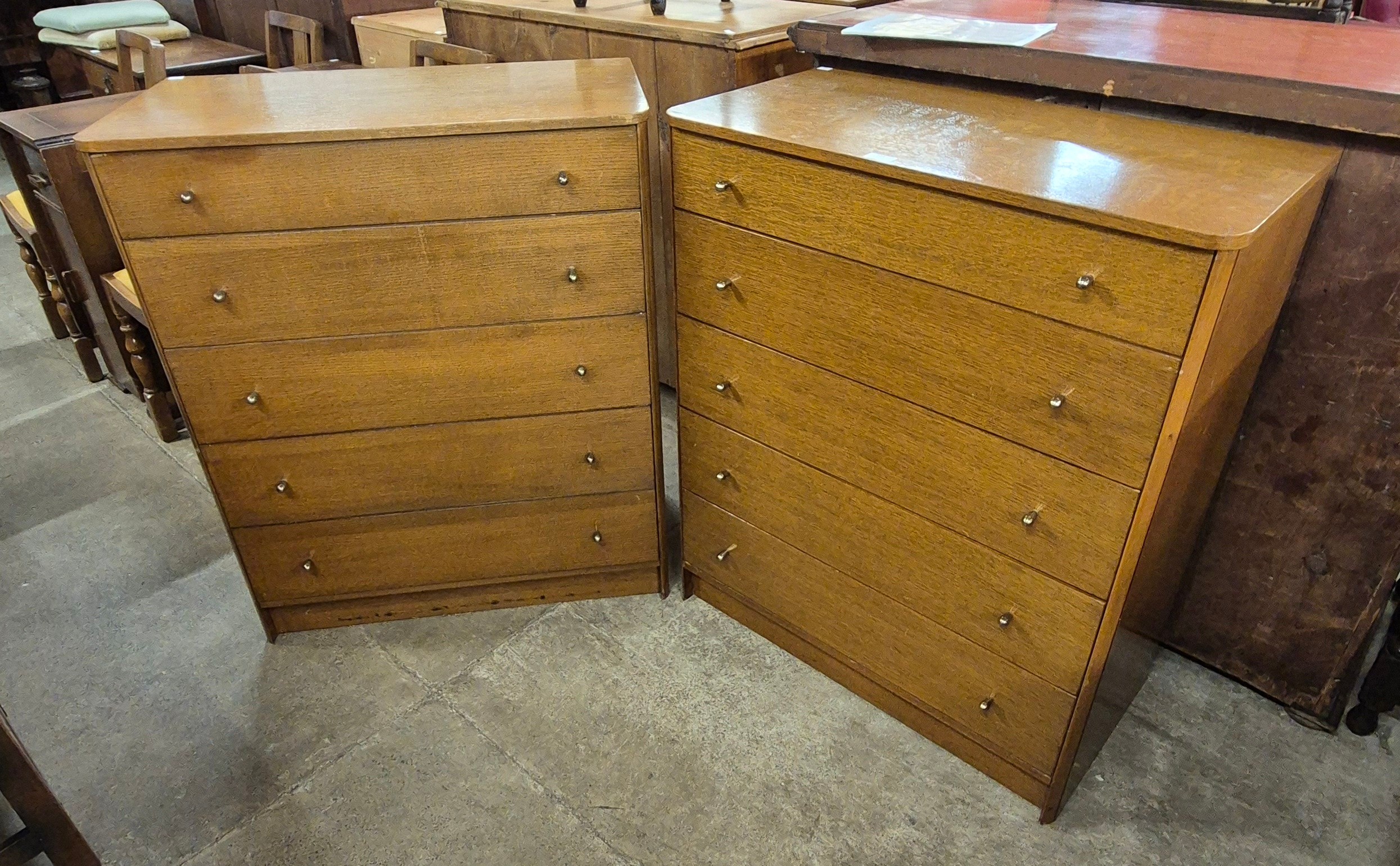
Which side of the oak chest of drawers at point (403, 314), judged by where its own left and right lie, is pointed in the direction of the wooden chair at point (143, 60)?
back

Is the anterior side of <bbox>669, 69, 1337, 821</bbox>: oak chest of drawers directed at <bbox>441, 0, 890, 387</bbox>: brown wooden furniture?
no

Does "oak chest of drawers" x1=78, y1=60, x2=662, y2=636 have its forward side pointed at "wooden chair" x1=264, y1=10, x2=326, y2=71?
no

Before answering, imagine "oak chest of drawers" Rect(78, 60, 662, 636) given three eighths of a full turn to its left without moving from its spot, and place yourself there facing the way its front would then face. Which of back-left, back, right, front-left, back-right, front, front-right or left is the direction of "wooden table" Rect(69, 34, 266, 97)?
front-left

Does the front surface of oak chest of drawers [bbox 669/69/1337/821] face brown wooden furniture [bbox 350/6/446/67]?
no

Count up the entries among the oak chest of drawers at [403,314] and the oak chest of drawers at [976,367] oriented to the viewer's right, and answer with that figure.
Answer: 0

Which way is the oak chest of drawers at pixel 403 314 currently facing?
toward the camera

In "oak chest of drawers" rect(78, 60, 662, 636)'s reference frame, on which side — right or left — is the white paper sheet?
on its left

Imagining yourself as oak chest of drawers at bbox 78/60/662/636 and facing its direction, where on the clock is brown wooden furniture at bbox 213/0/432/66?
The brown wooden furniture is roughly at 6 o'clock from the oak chest of drawers.

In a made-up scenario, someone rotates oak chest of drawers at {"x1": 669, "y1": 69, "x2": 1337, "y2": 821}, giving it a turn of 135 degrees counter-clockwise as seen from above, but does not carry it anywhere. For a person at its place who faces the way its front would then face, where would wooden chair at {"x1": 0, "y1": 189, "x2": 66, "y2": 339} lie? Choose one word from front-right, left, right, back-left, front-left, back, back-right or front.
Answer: back

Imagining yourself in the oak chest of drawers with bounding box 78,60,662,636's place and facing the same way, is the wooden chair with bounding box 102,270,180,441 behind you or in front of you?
behind

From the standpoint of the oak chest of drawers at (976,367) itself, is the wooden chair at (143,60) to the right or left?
on its right

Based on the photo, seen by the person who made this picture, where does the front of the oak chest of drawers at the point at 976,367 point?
facing the viewer and to the left of the viewer

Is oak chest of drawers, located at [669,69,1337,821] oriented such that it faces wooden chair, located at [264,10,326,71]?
no

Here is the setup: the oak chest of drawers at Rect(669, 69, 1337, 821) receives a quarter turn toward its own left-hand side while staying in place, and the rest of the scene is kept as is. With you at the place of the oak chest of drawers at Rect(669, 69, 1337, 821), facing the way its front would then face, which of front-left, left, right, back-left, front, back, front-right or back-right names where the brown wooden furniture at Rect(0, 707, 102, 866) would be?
right

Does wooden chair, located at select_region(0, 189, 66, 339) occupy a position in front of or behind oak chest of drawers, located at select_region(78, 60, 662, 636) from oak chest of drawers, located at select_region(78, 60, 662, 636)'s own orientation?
behind

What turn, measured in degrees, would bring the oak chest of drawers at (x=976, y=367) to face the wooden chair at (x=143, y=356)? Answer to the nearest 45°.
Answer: approximately 45° to its right
